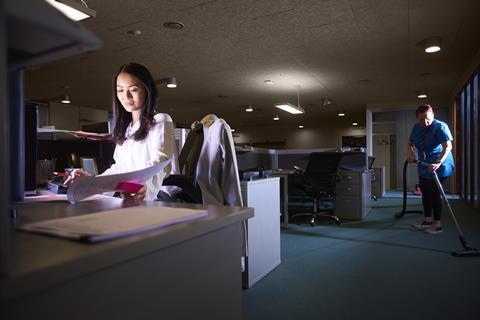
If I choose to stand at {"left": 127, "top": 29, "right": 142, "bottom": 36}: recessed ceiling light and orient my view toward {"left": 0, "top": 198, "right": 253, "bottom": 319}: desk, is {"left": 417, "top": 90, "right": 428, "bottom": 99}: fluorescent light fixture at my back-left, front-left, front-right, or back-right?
back-left

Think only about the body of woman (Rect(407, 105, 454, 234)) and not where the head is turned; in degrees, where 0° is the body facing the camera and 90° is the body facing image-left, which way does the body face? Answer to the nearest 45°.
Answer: approximately 45°
